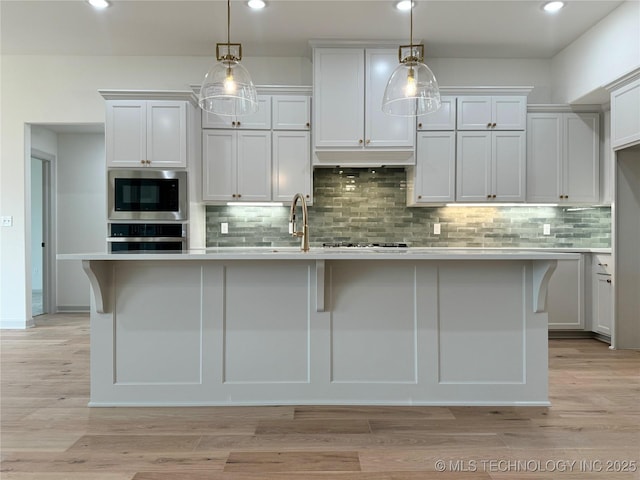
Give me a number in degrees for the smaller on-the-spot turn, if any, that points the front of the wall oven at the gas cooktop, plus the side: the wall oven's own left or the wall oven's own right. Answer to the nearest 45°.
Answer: approximately 90° to the wall oven's own left

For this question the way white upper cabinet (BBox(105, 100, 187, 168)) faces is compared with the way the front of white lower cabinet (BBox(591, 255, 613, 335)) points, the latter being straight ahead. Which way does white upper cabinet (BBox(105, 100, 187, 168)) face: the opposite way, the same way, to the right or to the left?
to the left

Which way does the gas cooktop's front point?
toward the camera

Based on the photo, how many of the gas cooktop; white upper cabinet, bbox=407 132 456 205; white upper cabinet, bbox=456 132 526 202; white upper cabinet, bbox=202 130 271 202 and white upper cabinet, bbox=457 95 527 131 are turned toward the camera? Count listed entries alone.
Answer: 5

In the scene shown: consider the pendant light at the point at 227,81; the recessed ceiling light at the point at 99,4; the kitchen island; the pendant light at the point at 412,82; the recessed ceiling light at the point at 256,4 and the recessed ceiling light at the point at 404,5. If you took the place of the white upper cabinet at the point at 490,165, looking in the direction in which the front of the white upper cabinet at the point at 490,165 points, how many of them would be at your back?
0

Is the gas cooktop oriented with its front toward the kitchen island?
yes

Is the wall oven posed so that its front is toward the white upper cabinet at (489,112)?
no

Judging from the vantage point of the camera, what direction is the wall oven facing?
facing the viewer

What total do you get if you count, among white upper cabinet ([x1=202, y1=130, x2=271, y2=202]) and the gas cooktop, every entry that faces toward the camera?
2

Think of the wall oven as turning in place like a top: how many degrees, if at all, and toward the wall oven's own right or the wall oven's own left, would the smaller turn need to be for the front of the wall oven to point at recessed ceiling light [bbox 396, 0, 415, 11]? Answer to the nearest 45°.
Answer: approximately 45° to the wall oven's own left

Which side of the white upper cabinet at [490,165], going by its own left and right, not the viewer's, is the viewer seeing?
front

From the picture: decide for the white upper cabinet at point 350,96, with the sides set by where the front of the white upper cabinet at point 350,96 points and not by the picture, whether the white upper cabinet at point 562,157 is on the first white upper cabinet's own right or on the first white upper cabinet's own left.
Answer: on the first white upper cabinet's own left

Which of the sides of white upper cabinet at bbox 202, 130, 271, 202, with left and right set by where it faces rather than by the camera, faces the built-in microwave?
right

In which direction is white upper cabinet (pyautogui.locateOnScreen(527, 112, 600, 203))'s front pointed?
toward the camera

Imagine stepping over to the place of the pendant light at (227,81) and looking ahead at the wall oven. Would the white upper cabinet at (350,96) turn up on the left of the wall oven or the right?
right

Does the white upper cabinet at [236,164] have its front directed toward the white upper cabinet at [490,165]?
no

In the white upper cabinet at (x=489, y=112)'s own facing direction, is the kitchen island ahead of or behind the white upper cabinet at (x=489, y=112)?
ahead

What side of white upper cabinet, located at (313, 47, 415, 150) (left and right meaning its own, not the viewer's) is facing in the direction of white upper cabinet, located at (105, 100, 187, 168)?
right

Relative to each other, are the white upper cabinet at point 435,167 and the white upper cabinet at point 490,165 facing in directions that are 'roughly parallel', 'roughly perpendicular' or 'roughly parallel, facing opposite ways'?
roughly parallel
